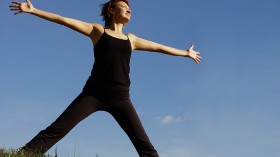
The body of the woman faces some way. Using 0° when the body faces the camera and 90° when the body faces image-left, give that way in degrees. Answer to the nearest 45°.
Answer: approximately 315°

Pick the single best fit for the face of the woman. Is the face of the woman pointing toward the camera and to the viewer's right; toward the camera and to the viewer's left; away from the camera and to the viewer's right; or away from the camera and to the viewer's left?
toward the camera and to the viewer's right
